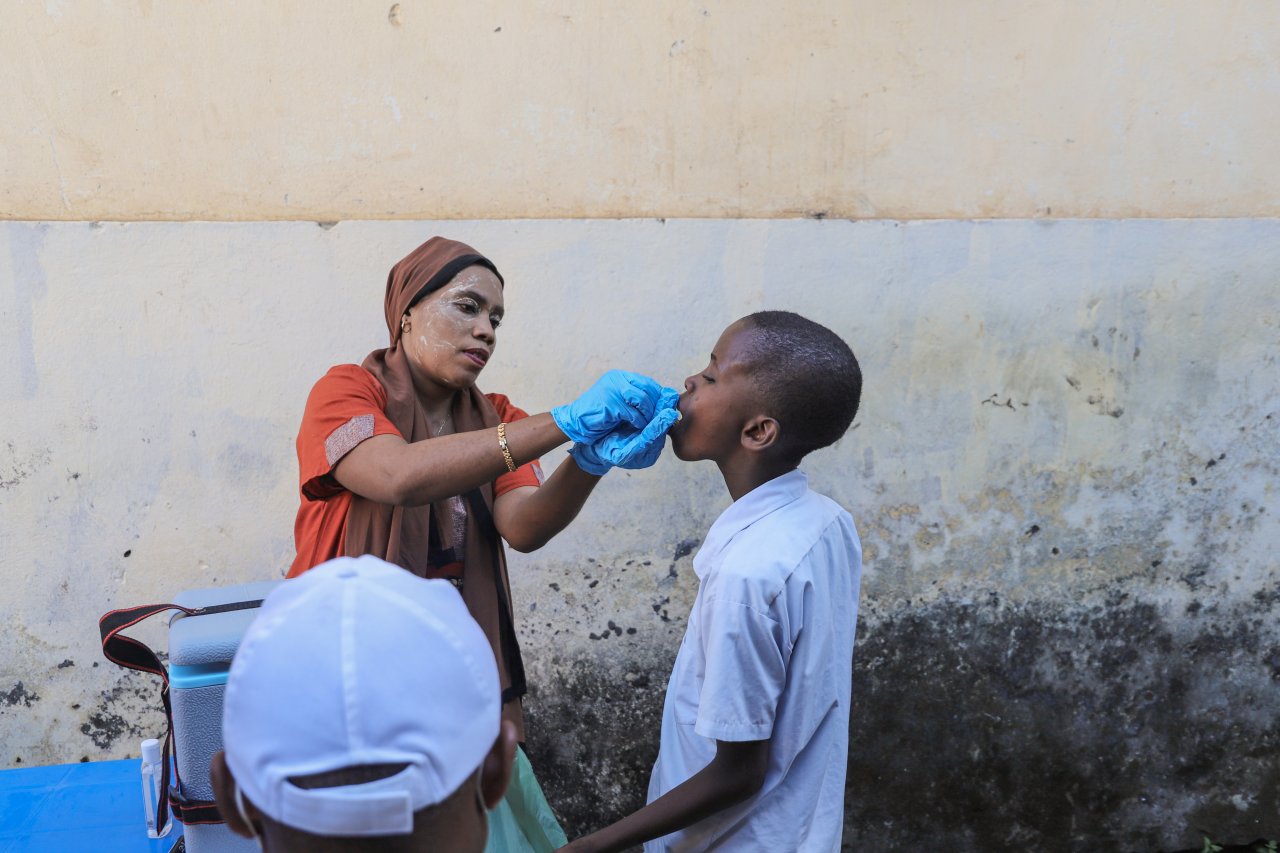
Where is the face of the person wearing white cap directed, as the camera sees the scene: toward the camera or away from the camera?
away from the camera

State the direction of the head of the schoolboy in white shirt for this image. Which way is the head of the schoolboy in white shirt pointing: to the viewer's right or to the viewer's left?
to the viewer's left

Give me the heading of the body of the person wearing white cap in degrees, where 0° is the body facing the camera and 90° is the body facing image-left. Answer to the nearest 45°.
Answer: approximately 180°

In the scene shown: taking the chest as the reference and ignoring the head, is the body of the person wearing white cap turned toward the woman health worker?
yes

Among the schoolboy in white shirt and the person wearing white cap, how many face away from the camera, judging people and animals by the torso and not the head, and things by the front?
1

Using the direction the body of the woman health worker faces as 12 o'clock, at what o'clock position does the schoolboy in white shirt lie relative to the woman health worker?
The schoolboy in white shirt is roughly at 12 o'clock from the woman health worker.

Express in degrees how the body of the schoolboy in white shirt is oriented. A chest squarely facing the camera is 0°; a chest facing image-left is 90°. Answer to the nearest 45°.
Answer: approximately 90°

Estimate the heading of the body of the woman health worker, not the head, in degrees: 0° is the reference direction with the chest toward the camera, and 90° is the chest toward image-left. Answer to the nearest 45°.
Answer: approximately 315°

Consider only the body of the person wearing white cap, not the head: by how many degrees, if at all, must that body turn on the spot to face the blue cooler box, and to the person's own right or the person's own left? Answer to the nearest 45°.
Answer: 0° — they already face it
